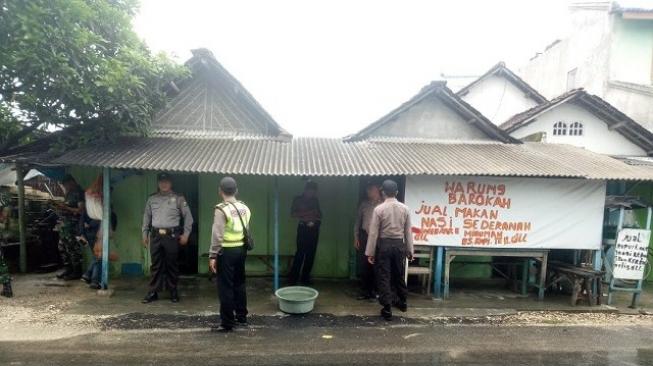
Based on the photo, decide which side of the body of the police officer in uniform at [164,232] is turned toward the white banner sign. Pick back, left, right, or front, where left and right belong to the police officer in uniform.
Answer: left

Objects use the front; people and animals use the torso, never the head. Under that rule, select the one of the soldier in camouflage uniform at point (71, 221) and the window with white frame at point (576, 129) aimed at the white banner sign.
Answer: the window with white frame

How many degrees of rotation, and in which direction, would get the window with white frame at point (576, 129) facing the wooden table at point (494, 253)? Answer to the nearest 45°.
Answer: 0° — it already faces it

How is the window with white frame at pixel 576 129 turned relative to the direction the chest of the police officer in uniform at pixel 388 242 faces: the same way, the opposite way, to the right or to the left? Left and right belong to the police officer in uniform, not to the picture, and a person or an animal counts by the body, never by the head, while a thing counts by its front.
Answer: the opposite way

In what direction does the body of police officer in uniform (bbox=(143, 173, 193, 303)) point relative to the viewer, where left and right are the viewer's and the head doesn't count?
facing the viewer

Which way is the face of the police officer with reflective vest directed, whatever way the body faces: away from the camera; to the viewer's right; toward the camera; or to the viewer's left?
away from the camera

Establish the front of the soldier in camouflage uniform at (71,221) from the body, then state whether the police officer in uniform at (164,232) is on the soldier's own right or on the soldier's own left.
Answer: on the soldier's own left

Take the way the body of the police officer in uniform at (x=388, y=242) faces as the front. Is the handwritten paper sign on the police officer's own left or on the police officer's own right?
on the police officer's own right

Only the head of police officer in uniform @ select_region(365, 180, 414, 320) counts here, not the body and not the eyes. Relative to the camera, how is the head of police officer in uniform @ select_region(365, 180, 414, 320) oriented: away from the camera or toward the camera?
away from the camera

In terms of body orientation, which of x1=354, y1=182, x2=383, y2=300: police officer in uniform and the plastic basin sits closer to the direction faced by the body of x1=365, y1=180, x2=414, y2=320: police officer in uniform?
the police officer in uniform

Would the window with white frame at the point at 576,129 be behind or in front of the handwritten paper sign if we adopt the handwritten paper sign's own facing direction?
behind

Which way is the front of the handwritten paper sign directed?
toward the camera

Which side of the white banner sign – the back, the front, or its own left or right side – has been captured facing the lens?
front

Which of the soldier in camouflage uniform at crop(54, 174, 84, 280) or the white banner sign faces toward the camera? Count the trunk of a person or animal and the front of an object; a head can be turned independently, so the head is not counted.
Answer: the white banner sign
